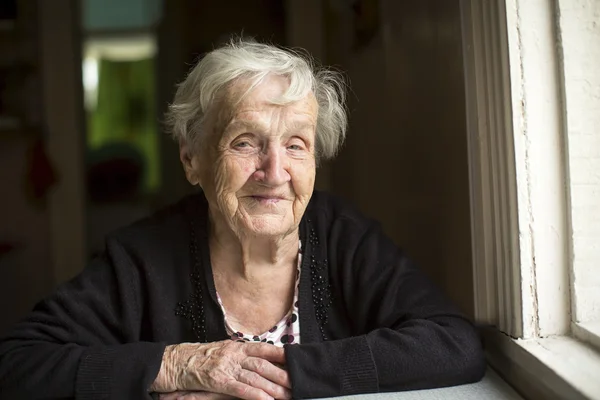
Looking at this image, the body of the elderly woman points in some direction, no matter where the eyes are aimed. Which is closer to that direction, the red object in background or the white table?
the white table

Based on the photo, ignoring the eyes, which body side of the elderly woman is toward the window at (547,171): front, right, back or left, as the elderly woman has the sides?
left

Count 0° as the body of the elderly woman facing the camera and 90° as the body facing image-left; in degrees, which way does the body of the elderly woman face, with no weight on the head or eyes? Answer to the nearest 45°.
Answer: approximately 0°

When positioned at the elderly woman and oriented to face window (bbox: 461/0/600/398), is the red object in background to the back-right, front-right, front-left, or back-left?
back-left

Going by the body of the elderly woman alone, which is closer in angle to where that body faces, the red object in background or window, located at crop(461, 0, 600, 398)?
the window

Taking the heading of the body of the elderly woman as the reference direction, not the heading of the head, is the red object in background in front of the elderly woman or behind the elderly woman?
behind

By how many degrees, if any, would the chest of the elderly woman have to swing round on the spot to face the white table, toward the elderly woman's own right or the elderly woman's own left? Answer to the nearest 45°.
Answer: approximately 45° to the elderly woman's own left
